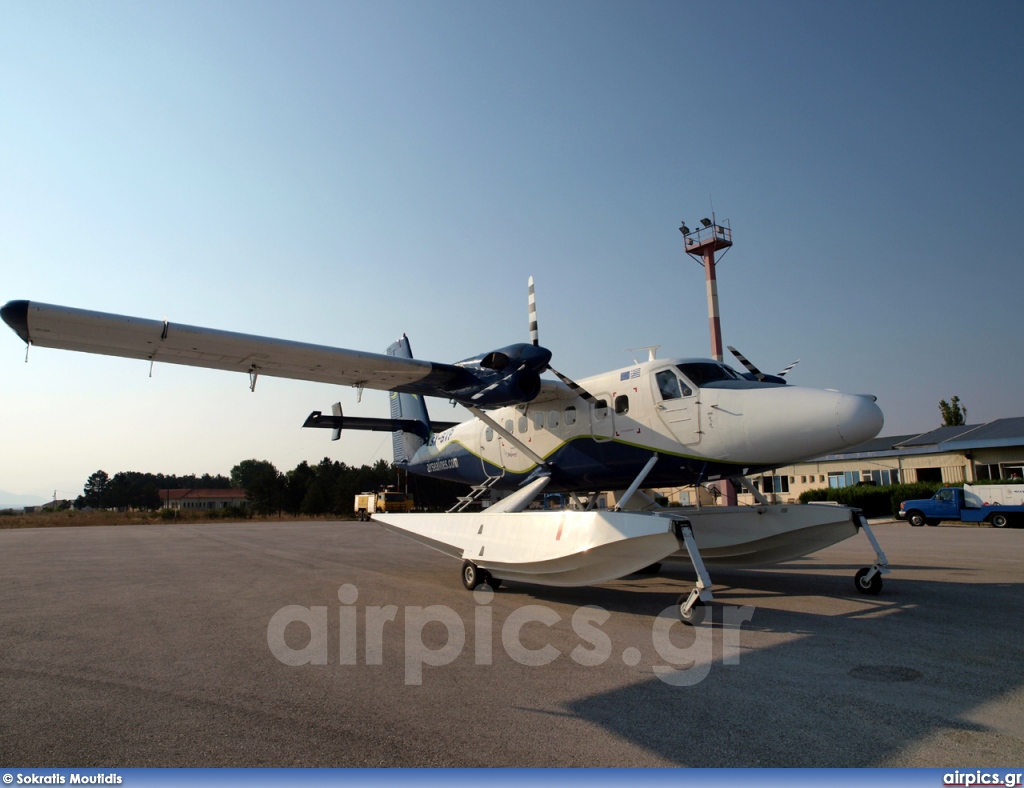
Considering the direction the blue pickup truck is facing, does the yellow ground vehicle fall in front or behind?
in front

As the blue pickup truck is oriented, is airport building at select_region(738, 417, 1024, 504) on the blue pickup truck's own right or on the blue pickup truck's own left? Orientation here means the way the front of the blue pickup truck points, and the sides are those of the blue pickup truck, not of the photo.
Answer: on the blue pickup truck's own right

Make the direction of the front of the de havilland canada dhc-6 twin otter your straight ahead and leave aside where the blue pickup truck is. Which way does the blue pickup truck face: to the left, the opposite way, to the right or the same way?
the opposite way

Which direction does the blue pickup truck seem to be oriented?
to the viewer's left

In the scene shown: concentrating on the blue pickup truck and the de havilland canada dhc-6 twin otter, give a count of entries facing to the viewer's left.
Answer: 1

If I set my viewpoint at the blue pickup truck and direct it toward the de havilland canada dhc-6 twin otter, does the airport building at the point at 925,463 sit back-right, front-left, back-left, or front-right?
back-right

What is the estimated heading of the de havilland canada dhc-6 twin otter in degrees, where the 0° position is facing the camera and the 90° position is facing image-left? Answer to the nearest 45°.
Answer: approximately 315°

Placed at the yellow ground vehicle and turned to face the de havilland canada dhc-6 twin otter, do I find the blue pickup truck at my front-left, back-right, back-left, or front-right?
front-left

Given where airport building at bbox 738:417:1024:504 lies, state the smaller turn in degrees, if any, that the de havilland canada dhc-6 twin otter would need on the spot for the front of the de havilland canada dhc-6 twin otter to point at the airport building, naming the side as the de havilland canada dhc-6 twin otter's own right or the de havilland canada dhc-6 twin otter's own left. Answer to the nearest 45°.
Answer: approximately 90° to the de havilland canada dhc-6 twin otter's own left

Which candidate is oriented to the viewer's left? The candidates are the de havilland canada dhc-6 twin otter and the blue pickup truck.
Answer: the blue pickup truck

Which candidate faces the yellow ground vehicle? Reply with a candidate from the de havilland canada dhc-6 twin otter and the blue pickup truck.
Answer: the blue pickup truck
